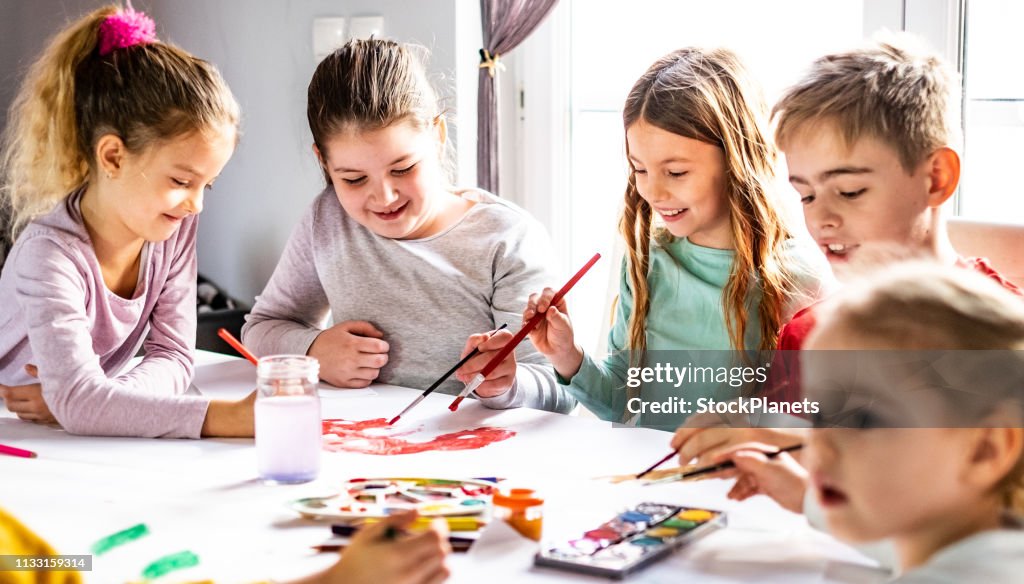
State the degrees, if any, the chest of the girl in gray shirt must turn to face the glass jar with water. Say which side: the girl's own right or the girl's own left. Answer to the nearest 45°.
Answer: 0° — they already face it

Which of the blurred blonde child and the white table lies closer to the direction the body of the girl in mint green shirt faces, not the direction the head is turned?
the white table

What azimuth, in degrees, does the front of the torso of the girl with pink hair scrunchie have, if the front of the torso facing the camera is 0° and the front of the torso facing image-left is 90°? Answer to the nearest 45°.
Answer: approximately 315°

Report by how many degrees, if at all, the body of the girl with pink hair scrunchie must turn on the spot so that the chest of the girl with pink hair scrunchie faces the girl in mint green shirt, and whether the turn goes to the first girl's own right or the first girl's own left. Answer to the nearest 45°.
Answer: approximately 45° to the first girl's own left

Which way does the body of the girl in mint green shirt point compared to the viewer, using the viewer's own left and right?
facing the viewer and to the left of the viewer

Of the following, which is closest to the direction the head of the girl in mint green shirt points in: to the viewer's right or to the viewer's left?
to the viewer's left

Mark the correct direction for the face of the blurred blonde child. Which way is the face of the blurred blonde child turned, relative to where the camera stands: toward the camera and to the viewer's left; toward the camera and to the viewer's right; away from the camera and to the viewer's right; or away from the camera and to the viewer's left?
toward the camera and to the viewer's left

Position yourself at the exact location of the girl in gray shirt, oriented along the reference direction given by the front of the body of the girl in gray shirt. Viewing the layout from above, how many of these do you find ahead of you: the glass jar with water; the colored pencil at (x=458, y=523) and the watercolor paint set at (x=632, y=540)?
3

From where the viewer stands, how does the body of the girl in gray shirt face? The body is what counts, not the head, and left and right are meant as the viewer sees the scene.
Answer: facing the viewer

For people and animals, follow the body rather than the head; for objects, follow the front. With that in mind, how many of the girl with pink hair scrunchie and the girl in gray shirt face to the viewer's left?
0

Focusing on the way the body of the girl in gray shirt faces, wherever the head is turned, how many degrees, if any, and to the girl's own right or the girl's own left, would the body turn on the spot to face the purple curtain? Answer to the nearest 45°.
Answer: approximately 180°

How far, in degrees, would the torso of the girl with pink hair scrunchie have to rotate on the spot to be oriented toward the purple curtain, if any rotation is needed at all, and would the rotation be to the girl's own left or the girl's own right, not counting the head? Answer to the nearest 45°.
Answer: approximately 90° to the girl's own left
